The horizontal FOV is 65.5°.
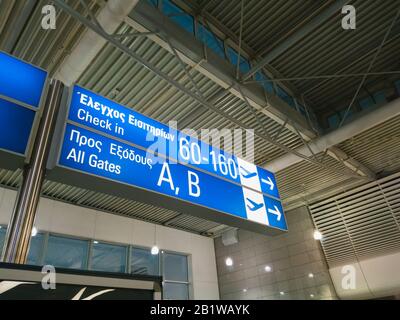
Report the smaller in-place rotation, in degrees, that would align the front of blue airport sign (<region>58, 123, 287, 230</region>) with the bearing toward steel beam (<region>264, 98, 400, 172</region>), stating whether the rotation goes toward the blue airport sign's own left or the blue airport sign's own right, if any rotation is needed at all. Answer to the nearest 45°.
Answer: approximately 90° to the blue airport sign's own left

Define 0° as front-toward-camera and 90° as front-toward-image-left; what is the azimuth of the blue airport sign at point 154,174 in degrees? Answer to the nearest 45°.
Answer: approximately 315°

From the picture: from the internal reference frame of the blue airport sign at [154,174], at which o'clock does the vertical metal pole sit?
The vertical metal pole is roughly at 3 o'clock from the blue airport sign.

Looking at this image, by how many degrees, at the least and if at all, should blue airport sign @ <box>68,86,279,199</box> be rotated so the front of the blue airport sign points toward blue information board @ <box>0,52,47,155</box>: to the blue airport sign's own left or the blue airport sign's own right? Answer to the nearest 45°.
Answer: approximately 90° to the blue airport sign's own right

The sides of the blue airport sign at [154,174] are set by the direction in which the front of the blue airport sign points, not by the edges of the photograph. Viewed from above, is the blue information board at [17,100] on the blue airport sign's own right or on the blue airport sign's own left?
on the blue airport sign's own right

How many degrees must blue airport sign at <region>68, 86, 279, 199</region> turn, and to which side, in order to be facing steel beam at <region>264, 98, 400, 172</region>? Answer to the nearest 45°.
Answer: approximately 90° to its left
